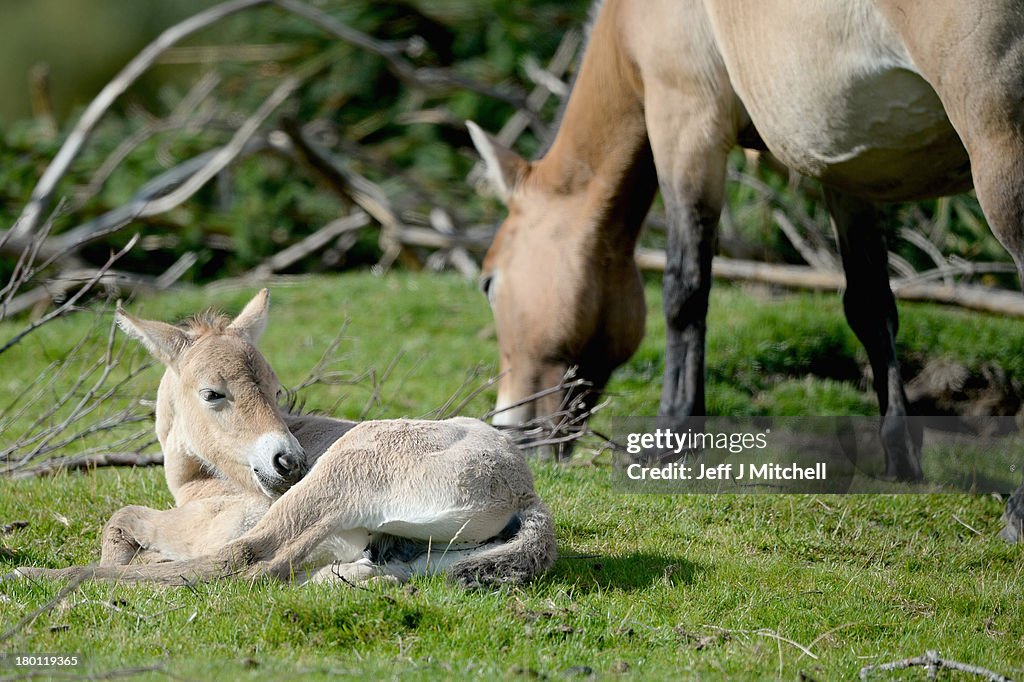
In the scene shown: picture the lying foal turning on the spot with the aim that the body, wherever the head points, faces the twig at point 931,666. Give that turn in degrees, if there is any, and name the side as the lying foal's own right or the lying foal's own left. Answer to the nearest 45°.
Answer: approximately 135° to the lying foal's own left

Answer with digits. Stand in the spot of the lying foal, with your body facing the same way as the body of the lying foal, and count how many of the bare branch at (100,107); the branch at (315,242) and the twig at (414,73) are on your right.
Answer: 3

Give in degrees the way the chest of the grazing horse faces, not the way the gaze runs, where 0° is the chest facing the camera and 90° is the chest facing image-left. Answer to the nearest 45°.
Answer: approximately 90°

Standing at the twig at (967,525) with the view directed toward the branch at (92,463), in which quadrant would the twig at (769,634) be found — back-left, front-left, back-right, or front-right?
front-left

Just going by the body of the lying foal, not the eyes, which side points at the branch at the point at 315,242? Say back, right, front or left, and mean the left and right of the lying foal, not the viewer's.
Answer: right

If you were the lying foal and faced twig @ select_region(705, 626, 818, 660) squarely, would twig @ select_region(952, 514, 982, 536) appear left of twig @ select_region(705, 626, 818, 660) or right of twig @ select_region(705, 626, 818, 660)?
left

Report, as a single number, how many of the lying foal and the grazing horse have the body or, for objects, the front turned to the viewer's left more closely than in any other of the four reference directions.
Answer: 2

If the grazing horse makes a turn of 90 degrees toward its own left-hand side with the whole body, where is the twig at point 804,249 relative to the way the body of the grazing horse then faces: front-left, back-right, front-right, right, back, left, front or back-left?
back

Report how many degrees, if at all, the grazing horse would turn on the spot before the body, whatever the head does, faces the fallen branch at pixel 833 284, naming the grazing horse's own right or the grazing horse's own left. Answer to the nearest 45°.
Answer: approximately 90° to the grazing horse's own right

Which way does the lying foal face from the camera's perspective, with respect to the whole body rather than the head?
to the viewer's left

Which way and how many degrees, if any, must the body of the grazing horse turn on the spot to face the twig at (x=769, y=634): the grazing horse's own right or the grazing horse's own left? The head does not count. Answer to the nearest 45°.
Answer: approximately 90° to the grazing horse's own left
